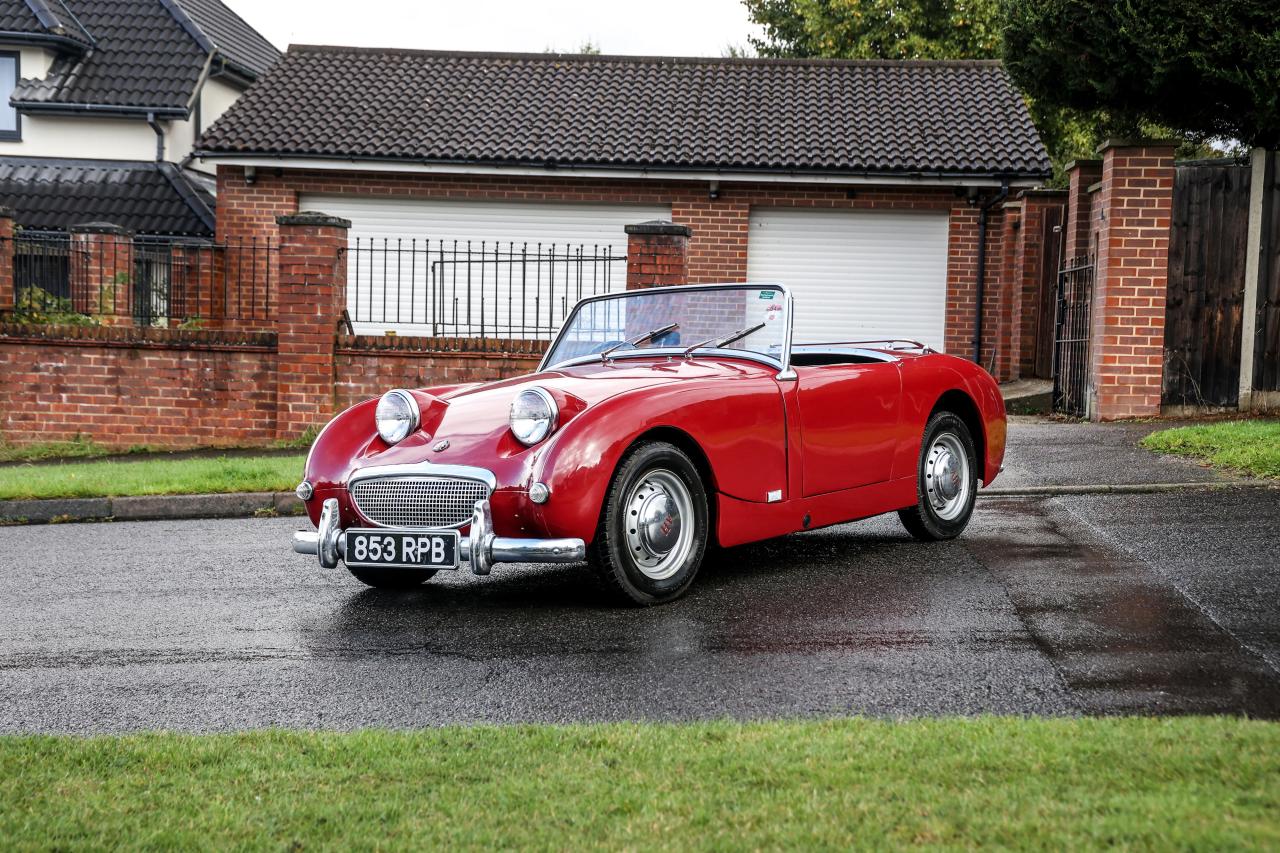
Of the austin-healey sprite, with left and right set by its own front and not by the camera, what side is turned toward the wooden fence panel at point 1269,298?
back

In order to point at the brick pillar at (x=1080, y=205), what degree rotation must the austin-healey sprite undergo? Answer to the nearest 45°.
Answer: approximately 180°

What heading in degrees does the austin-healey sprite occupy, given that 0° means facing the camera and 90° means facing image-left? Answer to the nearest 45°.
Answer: approximately 45°

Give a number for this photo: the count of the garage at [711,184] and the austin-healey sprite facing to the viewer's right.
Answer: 0

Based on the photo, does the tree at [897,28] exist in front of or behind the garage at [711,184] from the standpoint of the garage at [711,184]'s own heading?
behind

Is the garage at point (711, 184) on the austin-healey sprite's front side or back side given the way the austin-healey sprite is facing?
on the back side

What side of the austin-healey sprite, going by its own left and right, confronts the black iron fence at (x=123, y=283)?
right

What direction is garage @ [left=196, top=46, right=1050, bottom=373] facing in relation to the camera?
toward the camera

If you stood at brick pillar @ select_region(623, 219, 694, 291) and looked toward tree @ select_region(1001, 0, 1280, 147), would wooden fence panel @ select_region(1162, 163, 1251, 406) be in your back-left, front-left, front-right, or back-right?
front-right

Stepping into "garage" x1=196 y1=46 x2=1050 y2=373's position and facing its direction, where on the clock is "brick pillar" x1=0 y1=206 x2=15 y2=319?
The brick pillar is roughly at 2 o'clock from the garage.

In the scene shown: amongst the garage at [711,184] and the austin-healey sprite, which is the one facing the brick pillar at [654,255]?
the garage

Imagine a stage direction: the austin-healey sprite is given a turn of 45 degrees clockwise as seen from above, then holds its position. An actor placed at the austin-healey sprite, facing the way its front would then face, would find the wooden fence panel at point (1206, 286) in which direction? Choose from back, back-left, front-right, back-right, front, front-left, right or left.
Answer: back-right

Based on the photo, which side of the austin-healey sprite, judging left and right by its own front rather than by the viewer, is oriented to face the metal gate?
back

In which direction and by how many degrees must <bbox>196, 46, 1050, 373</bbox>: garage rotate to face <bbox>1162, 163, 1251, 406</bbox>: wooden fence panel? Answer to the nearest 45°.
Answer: approximately 45° to its left

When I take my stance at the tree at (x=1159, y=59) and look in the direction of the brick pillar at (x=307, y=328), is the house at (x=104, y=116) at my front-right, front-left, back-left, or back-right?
front-right
